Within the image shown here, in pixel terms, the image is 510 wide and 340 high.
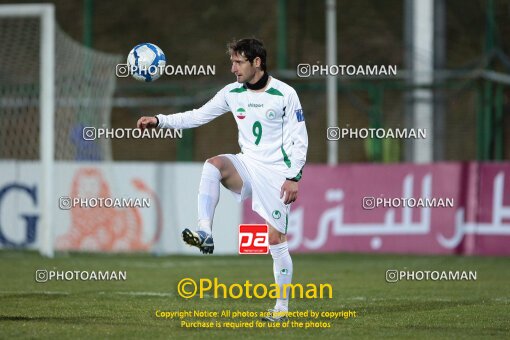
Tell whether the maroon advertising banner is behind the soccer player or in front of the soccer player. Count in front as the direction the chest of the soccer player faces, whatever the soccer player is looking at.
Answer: behind

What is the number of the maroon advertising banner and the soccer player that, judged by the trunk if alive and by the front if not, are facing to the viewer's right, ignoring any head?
0

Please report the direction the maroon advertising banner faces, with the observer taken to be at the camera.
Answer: facing the viewer

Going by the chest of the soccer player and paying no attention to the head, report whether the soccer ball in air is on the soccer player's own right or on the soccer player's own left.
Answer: on the soccer player's own right

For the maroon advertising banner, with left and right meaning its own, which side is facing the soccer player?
front

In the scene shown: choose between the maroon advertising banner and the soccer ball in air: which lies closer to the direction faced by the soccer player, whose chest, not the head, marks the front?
the soccer ball in air
